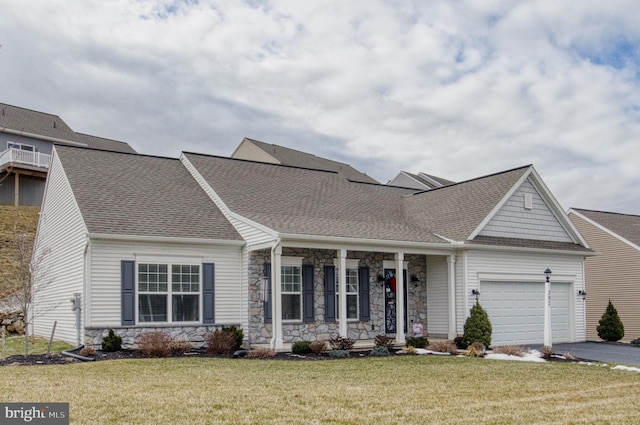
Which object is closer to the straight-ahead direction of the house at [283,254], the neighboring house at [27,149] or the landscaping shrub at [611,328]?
the landscaping shrub

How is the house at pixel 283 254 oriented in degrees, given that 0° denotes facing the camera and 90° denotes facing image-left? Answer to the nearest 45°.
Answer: approximately 315°

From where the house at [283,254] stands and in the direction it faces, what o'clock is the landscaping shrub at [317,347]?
The landscaping shrub is roughly at 1 o'clock from the house.

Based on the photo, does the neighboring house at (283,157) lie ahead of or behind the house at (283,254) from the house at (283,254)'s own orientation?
behind

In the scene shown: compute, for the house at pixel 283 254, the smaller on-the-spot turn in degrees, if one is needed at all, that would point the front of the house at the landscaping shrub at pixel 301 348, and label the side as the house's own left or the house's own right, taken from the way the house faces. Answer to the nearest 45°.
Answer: approximately 45° to the house's own right

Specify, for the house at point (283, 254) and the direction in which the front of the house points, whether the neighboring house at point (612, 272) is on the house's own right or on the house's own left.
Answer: on the house's own left

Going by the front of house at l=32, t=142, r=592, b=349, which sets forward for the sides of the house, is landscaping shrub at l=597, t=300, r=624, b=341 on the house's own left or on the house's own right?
on the house's own left

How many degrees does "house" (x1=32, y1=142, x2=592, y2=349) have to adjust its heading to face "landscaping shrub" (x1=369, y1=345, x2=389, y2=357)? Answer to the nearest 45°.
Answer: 0° — it already faces it

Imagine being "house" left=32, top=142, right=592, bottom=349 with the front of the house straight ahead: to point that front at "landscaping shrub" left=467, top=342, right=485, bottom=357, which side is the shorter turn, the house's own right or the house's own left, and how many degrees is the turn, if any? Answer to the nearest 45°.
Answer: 0° — it already faces it

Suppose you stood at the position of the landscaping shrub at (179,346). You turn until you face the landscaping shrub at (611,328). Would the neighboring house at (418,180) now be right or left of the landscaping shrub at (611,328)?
left
